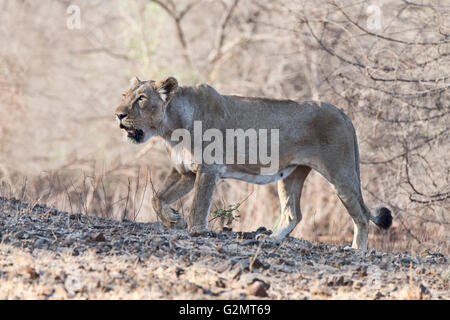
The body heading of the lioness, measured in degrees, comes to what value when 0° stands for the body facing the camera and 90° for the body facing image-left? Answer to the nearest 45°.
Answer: approximately 90°
